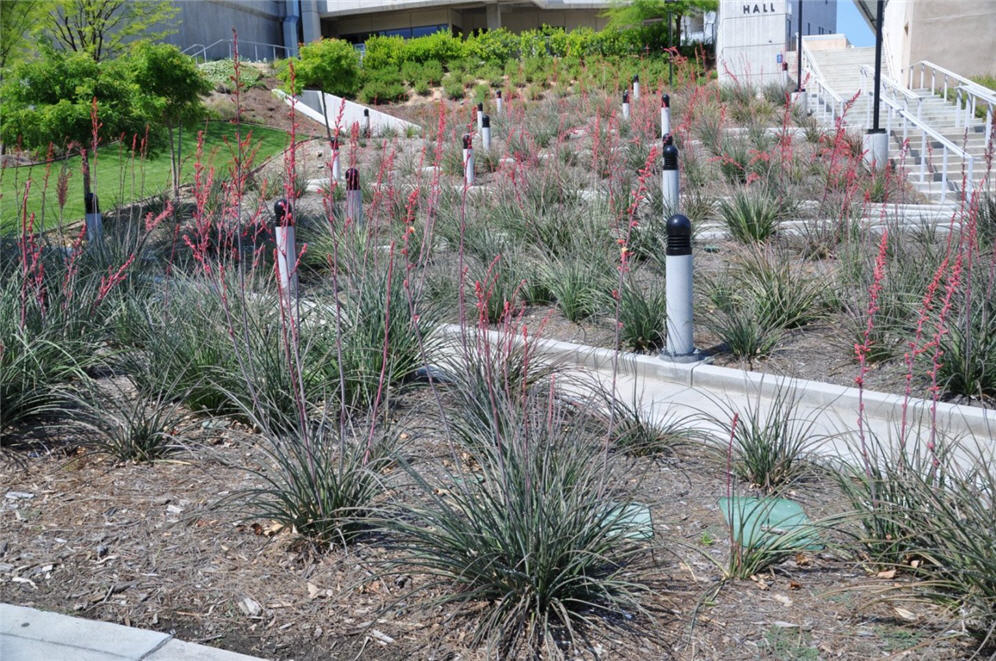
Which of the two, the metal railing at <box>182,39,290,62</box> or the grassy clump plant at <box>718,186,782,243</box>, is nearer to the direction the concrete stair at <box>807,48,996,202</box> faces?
the grassy clump plant

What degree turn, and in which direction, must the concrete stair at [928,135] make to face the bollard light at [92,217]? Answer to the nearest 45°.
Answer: approximately 45° to its right

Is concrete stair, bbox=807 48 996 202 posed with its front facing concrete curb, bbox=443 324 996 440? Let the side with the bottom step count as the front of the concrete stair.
yes

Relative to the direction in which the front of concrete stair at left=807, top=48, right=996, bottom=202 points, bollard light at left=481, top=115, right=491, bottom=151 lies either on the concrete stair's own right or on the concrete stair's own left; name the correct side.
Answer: on the concrete stair's own right

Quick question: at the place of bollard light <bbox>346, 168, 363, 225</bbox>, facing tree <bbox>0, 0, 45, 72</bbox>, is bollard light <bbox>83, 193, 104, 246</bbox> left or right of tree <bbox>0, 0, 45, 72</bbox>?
left

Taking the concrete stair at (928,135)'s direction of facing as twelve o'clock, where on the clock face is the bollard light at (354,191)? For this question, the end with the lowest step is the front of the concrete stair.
The bollard light is roughly at 1 o'clock from the concrete stair.

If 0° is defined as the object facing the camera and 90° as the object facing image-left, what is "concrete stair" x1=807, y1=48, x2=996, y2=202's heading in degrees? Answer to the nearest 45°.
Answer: approximately 0°

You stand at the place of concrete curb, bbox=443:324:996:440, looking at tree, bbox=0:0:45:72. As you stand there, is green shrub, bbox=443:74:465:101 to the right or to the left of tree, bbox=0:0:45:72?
right

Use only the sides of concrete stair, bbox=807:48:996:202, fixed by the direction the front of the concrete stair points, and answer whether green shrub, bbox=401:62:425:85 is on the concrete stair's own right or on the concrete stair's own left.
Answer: on the concrete stair's own right

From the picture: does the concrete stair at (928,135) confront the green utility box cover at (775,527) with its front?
yes

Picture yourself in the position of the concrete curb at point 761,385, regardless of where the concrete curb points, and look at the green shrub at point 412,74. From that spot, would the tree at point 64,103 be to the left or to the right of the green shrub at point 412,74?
left
